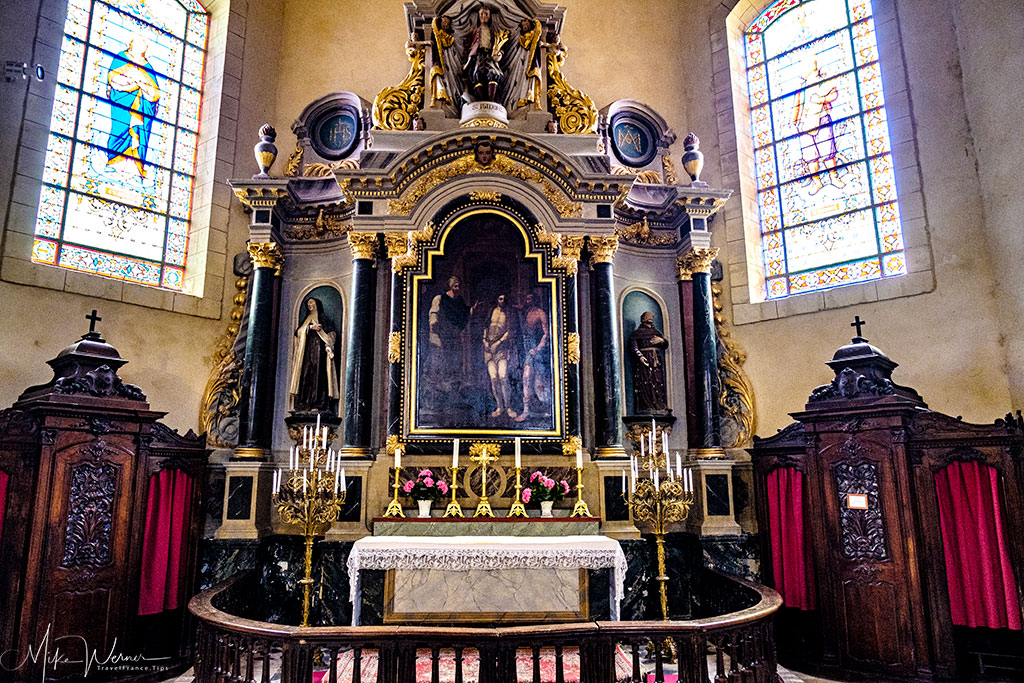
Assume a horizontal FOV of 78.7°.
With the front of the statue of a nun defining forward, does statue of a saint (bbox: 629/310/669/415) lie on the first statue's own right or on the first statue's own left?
on the first statue's own left

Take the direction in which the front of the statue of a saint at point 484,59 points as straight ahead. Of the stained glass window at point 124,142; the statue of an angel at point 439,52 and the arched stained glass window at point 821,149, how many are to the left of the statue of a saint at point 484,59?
1

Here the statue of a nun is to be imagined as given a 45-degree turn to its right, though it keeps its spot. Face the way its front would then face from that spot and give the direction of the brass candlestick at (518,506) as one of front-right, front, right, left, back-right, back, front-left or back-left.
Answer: left

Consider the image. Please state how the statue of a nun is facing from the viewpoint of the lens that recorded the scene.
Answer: facing the viewer

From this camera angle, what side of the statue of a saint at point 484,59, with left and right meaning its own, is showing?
front

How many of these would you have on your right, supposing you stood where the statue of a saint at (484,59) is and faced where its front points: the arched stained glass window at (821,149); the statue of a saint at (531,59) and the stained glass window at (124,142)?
1

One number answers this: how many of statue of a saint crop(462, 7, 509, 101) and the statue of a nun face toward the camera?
2

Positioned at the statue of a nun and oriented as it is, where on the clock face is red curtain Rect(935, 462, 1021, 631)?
The red curtain is roughly at 10 o'clock from the statue of a nun.
